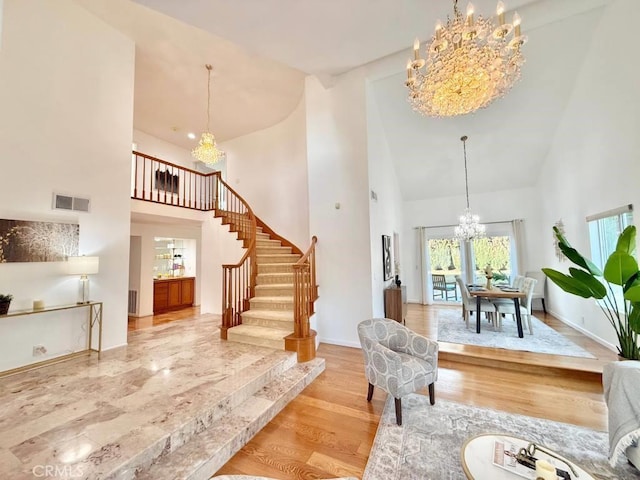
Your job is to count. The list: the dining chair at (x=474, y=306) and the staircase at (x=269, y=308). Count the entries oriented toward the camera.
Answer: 1

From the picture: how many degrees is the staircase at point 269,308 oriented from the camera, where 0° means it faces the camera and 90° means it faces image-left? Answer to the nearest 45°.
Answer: approximately 0°

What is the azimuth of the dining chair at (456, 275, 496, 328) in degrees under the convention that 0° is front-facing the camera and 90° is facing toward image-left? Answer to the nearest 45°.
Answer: approximately 270°

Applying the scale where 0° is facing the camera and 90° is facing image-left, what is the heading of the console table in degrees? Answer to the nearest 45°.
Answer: approximately 315°

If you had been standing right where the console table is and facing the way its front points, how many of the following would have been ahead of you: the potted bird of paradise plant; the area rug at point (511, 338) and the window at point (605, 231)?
3

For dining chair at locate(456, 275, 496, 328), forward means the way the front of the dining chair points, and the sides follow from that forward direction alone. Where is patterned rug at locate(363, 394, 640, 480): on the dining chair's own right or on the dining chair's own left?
on the dining chair's own right
